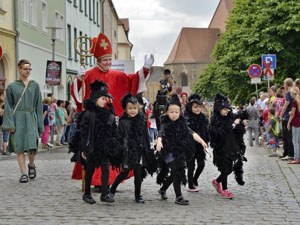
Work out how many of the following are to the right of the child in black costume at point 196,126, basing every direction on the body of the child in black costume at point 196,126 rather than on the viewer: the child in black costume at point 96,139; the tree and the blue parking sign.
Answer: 1

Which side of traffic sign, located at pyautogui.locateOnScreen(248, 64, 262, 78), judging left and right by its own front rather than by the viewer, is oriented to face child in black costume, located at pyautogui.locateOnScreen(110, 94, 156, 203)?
front

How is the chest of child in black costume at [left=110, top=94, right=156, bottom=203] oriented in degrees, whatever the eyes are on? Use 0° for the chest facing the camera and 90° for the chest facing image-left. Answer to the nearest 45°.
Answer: approximately 315°

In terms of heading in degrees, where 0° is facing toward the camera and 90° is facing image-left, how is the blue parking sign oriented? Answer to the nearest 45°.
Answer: approximately 0°

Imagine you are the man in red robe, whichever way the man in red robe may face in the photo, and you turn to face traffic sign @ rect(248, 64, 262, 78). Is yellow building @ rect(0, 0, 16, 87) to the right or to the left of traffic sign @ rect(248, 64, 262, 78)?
left

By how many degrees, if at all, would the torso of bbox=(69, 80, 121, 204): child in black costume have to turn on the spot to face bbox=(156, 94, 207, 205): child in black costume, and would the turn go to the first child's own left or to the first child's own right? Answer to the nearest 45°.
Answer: approximately 45° to the first child's own left

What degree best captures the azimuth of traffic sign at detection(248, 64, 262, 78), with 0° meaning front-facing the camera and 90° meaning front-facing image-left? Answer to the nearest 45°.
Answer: approximately 0°

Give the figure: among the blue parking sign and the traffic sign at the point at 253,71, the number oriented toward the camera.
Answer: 2

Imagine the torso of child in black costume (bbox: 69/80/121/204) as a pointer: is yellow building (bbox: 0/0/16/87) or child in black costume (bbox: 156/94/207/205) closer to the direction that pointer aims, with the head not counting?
the child in black costume

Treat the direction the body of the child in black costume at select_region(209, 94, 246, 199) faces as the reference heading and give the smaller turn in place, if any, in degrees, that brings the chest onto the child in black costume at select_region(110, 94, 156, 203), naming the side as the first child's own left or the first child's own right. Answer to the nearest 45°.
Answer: approximately 90° to the first child's own right

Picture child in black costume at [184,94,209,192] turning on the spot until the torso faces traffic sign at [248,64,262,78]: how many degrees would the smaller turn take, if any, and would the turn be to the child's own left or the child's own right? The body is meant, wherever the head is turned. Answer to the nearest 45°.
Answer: approximately 135° to the child's own left

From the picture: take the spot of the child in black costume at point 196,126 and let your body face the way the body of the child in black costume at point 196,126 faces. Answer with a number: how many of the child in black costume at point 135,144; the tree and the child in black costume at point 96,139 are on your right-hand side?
2

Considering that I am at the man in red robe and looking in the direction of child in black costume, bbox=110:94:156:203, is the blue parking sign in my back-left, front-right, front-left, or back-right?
back-left
